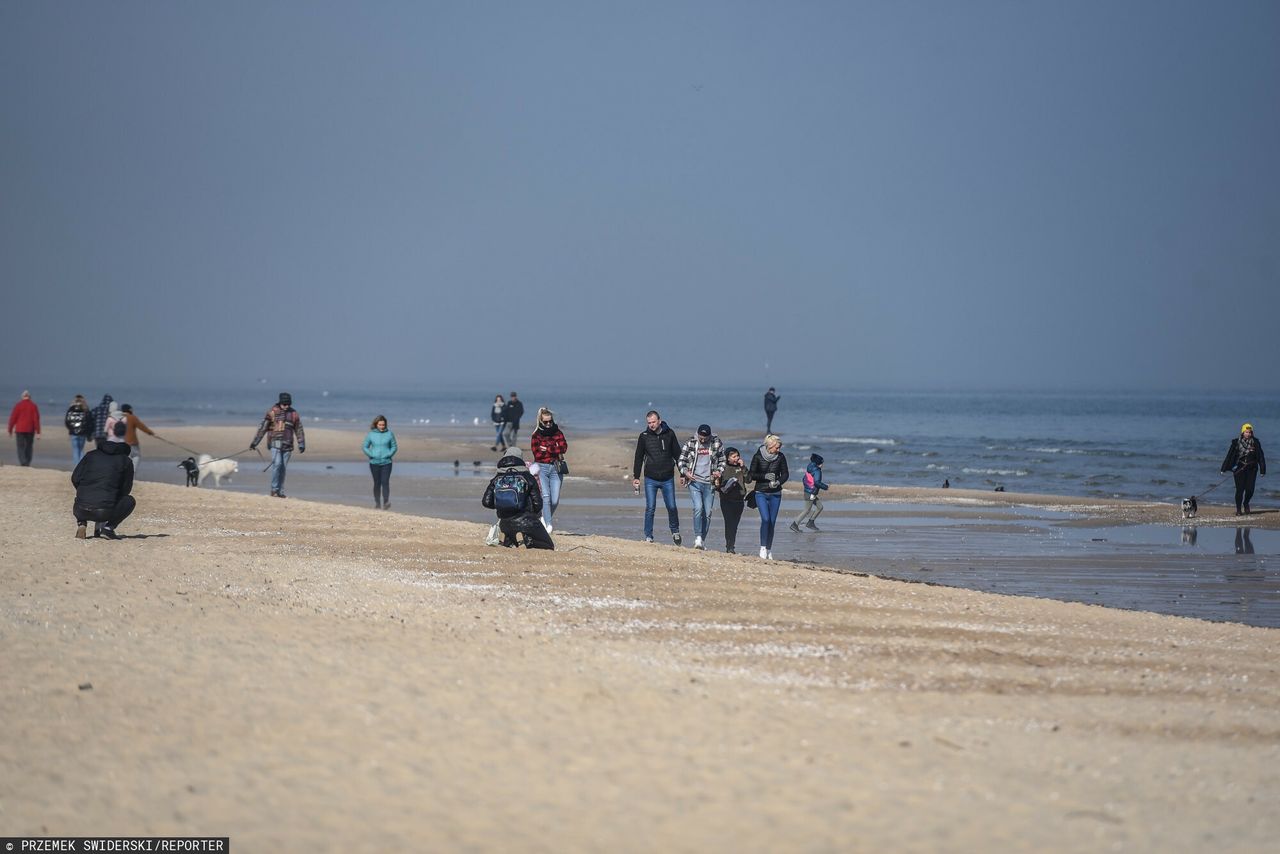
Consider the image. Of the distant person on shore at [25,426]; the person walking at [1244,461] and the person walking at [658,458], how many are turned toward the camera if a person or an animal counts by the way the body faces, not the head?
2

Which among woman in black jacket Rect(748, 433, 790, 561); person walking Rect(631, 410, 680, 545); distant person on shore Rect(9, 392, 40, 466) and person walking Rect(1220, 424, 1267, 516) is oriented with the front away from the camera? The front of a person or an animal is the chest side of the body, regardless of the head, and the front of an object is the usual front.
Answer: the distant person on shore

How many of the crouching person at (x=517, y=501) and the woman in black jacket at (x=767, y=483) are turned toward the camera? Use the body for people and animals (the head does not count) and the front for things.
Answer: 1

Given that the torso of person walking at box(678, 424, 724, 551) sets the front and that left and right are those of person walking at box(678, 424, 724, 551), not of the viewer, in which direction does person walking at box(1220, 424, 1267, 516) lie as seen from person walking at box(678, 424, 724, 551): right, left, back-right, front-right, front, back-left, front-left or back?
back-left

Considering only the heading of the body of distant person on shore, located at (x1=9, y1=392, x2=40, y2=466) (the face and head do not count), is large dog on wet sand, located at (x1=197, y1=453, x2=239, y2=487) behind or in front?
behind

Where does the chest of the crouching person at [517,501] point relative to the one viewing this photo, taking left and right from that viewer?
facing away from the viewer

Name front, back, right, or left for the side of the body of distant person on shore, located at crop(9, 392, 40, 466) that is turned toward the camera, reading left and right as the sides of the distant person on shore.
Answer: back

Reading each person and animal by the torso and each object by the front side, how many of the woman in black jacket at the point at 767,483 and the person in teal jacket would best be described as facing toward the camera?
2
